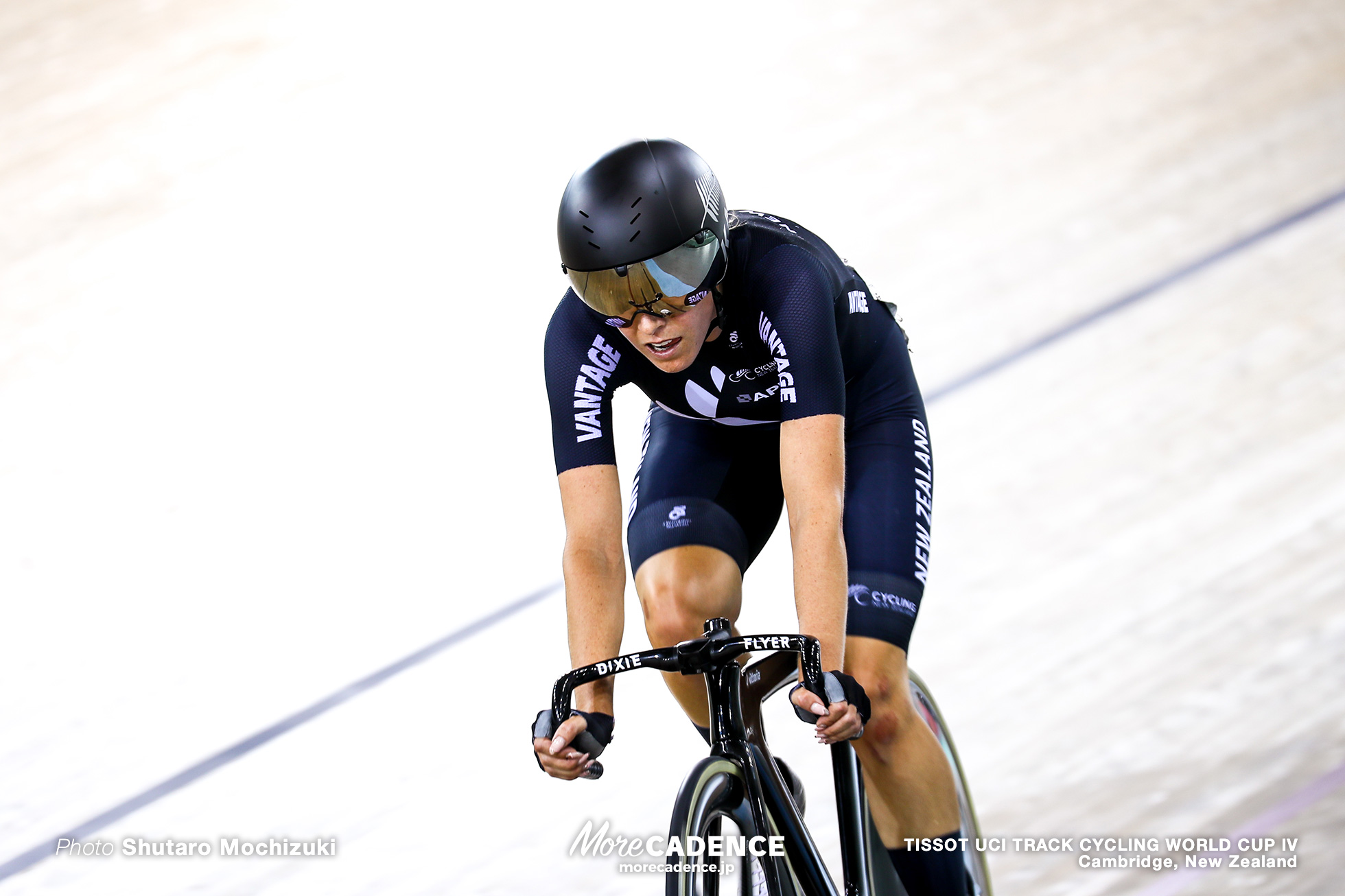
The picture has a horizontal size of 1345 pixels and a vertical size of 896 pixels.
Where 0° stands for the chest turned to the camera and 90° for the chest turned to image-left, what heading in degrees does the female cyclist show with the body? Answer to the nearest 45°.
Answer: approximately 45°

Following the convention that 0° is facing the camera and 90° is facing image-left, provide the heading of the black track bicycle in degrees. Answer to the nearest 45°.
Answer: approximately 45°
